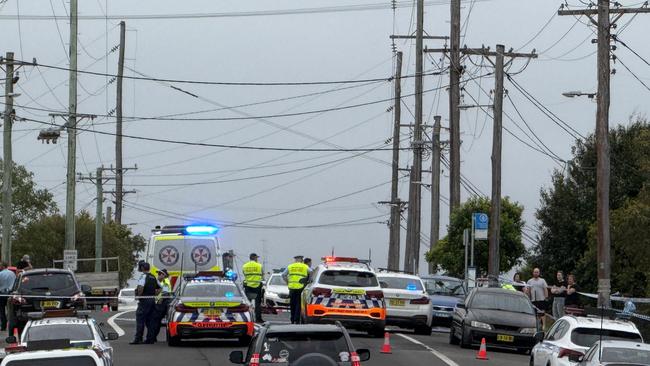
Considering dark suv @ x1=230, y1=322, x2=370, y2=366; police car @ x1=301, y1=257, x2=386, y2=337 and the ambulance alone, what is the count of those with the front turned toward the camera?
0

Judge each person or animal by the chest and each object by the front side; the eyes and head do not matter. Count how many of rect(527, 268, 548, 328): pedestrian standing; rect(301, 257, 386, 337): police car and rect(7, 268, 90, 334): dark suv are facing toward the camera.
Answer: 1

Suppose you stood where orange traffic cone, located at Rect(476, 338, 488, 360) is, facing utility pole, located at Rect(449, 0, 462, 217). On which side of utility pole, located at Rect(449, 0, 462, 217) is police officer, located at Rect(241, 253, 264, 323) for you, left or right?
left

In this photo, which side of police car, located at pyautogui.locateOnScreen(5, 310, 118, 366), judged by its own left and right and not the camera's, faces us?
back

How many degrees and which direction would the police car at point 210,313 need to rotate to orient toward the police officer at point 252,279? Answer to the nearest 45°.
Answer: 0° — it already faces them

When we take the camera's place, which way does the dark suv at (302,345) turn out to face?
facing away from the viewer

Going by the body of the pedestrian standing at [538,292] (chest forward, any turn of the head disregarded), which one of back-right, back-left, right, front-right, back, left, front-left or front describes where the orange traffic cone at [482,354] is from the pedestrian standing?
front

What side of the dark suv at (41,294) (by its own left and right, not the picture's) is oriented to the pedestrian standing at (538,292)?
right

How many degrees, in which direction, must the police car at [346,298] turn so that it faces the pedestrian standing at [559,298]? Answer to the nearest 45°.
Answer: approximately 45° to its right

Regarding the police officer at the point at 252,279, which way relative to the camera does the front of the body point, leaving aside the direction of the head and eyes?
away from the camera

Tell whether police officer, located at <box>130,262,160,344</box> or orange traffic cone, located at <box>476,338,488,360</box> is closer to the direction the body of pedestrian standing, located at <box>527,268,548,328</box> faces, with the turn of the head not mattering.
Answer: the orange traffic cone

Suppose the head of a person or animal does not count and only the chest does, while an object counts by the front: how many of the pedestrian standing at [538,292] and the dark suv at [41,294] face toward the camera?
1

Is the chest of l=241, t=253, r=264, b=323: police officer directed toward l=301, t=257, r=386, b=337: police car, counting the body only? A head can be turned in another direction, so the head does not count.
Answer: no

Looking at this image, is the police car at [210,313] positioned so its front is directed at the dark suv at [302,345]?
no

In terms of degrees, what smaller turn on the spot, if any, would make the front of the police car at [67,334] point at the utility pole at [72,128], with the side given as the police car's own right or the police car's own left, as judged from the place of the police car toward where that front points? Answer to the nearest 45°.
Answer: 0° — it already faces it
